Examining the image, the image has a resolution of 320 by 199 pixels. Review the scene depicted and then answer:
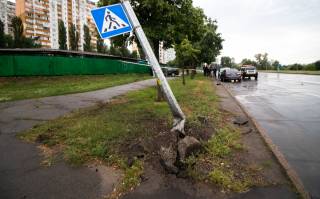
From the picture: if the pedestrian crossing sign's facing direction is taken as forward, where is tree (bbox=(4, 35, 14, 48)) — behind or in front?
behind

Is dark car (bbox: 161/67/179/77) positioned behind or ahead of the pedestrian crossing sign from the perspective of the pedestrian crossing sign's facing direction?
behind

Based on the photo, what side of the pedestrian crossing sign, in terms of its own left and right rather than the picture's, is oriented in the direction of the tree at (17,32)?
back

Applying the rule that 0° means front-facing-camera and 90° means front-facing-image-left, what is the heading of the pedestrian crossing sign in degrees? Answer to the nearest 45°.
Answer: approximately 0°

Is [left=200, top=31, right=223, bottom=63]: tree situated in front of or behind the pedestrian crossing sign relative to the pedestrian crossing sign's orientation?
behind

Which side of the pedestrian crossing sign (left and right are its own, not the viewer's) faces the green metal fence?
back

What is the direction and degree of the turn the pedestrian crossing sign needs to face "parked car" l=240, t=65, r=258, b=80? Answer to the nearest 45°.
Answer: approximately 135° to its left
